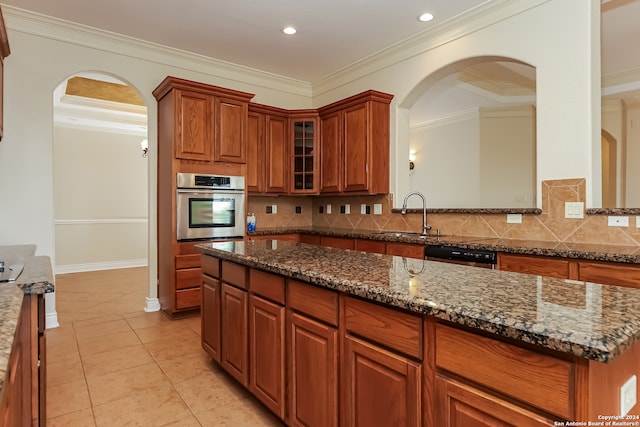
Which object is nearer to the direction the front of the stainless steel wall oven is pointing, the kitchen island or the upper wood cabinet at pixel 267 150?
the kitchen island

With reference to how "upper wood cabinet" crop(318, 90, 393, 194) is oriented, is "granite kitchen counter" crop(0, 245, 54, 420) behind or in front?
in front

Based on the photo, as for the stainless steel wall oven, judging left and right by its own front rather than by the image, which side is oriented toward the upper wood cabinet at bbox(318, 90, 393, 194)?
left

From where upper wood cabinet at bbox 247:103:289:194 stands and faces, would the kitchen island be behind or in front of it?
in front

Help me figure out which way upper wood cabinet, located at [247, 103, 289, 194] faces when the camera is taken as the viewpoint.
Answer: facing the viewer and to the right of the viewer

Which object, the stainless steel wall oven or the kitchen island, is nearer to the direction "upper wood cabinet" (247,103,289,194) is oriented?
the kitchen island

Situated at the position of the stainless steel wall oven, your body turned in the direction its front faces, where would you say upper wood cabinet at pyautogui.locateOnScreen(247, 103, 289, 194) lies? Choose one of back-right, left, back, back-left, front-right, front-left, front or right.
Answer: back-left

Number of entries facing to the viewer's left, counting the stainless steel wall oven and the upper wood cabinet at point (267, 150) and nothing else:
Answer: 0

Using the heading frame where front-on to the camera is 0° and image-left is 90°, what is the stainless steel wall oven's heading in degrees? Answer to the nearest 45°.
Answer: approximately 0°

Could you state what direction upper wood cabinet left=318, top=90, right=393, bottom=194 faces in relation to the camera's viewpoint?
facing the viewer and to the left of the viewer
